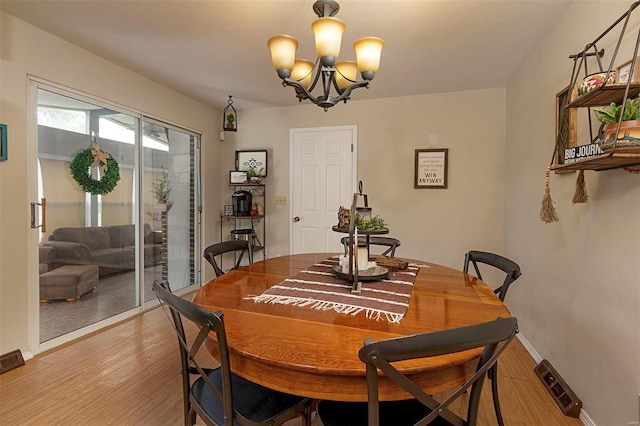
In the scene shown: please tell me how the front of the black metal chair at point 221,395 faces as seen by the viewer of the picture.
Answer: facing away from the viewer and to the right of the viewer

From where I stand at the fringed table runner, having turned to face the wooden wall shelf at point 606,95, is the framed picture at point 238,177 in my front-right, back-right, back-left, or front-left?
back-left

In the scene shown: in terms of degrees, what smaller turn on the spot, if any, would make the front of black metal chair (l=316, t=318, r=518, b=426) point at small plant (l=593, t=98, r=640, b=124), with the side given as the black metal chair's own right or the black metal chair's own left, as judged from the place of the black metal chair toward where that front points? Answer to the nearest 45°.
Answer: approximately 90° to the black metal chair's own right

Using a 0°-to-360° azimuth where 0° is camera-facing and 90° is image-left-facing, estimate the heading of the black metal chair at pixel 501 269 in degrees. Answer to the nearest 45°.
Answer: approximately 45°

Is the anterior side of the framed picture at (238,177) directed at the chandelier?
yes

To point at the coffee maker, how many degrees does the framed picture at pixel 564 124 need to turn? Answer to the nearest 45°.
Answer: approximately 45° to its right

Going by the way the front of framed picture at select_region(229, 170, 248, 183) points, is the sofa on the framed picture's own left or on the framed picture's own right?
on the framed picture's own right

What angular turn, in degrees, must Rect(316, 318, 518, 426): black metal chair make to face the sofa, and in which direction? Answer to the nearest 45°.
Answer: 0° — it already faces it

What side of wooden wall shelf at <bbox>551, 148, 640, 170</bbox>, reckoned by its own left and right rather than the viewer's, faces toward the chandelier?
front

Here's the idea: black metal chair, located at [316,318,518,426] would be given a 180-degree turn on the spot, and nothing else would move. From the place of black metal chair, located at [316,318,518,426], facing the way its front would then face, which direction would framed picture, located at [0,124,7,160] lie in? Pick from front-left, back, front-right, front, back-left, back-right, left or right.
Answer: back-right

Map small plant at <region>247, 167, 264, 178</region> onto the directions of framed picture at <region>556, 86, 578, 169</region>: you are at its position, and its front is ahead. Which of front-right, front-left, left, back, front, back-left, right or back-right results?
front-right

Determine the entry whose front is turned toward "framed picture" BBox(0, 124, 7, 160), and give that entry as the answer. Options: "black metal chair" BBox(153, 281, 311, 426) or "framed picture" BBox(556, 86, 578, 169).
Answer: "framed picture" BBox(556, 86, 578, 169)

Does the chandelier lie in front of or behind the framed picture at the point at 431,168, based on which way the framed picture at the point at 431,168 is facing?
in front

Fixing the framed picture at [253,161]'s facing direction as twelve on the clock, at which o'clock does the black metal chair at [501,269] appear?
The black metal chair is roughly at 11 o'clock from the framed picture.

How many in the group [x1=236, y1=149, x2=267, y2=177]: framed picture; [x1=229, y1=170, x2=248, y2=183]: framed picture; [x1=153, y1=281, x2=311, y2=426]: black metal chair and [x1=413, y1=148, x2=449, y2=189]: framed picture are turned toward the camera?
3
